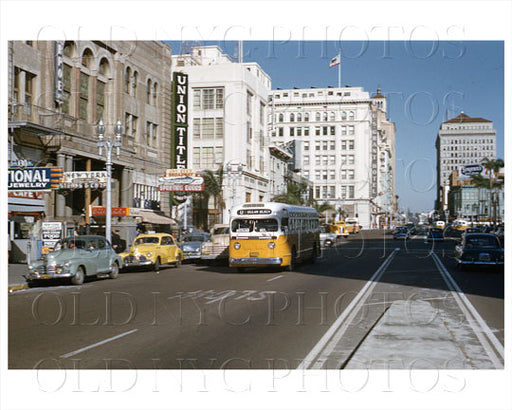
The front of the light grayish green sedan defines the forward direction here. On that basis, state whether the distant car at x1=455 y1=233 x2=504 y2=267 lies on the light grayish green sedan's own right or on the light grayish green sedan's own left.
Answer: on the light grayish green sedan's own left

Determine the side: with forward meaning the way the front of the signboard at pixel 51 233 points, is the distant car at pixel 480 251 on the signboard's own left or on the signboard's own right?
on the signboard's own left

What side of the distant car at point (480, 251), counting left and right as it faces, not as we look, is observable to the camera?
back

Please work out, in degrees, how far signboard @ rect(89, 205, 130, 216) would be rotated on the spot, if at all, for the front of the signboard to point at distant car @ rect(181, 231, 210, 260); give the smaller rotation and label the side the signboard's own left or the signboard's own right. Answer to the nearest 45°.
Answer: approximately 45° to the signboard's own left
